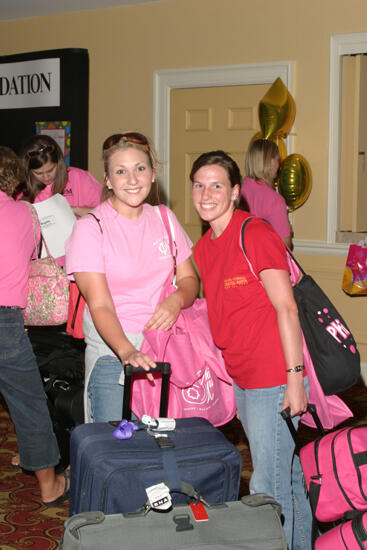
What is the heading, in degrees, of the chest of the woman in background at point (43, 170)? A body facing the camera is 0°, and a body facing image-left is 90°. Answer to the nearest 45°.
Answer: approximately 45°

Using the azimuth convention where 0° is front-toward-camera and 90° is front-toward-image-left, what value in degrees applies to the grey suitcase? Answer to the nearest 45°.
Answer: approximately 0°
